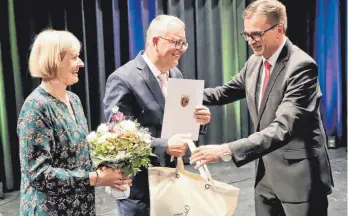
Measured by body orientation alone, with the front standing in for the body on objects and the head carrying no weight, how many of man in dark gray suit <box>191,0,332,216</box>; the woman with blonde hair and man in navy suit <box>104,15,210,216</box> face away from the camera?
0

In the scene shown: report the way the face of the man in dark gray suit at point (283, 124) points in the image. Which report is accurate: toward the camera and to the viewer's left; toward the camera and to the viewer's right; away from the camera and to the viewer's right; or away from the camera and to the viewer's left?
toward the camera and to the viewer's left

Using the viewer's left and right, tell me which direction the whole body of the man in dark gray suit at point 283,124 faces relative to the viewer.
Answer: facing the viewer and to the left of the viewer

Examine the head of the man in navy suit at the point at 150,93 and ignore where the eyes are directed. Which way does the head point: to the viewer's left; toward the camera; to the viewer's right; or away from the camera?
to the viewer's right

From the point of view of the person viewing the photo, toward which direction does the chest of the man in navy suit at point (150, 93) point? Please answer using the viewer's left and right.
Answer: facing the viewer and to the right of the viewer

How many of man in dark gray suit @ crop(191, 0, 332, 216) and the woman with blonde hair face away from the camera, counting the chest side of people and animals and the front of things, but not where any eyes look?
0

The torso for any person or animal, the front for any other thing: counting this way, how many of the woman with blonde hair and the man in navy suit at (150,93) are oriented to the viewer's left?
0

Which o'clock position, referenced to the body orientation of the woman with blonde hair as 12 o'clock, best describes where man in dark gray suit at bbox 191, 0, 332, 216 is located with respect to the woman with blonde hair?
The man in dark gray suit is roughly at 10 o'clock from the woman with blonde hair.

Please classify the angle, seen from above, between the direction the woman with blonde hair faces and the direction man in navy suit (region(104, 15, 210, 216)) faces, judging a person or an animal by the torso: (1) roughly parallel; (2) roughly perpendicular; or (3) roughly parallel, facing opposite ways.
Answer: roughly parallel

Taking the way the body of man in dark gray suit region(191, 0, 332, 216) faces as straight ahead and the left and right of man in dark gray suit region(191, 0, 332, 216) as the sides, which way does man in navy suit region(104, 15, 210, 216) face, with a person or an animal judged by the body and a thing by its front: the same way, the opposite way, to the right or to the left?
to the left
